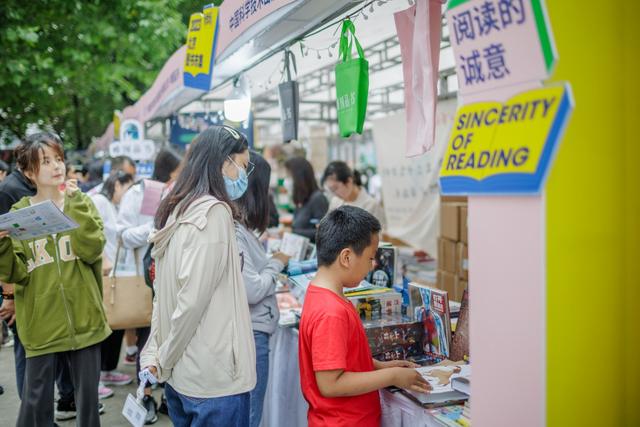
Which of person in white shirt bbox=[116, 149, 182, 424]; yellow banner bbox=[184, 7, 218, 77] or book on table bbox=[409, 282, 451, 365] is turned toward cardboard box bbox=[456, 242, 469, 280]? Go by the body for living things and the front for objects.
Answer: the person in white shirt

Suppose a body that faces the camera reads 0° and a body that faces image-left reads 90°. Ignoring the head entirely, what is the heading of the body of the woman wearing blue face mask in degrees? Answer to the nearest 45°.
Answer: approximately 270°

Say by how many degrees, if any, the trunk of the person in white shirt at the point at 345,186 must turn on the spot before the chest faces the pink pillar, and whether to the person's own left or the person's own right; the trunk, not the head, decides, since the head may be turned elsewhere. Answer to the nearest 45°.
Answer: approximately 45° to the person's own left

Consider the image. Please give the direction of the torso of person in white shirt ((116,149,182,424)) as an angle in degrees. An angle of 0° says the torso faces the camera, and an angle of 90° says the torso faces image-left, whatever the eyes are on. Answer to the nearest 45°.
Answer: approximately 270°

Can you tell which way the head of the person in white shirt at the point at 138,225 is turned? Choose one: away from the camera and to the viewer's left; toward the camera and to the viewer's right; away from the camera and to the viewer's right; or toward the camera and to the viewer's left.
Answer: away from the camera and to the viewer's right

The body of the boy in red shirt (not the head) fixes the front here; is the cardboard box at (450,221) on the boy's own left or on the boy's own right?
on the boy's own left

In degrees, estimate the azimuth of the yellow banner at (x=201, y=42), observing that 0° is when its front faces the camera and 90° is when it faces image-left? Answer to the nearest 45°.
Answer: approximately 45°

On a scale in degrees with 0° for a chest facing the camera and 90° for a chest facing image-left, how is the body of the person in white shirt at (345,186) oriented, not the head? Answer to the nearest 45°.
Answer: approximately 45°

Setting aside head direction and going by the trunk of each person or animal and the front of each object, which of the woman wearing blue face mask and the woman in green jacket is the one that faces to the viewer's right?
the woman wearing blue face mask

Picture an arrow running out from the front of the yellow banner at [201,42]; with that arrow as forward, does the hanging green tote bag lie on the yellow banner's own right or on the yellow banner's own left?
on the yellow banner's own left

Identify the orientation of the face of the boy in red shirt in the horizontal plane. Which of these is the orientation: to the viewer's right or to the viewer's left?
to the viewer's right

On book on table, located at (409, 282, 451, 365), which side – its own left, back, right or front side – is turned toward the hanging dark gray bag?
right

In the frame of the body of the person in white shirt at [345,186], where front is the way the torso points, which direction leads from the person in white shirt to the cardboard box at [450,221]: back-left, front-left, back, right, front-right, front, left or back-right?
back-left

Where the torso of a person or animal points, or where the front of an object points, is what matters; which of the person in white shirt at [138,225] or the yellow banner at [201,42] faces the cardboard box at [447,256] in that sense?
the person in white shirt

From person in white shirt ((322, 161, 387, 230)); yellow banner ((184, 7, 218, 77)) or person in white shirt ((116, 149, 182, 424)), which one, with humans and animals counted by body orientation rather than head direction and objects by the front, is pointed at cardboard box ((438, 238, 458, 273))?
person in white shirt ((116, 149, 182, 424))

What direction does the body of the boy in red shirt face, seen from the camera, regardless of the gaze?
to the viewer's right

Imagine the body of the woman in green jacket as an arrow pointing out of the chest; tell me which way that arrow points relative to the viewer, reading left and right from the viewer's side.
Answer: facing the viewer

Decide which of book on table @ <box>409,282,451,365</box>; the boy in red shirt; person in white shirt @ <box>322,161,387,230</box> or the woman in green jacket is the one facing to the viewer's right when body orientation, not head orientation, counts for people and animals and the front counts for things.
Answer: the boy in red shirt

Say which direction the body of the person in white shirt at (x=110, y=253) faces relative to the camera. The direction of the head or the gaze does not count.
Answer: to the viewer's right

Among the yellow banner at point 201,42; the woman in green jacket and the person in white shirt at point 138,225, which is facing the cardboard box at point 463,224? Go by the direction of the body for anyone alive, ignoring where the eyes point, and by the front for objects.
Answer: the person in white shirt
